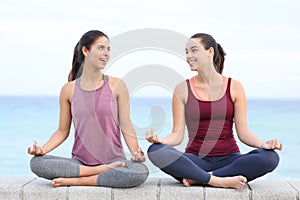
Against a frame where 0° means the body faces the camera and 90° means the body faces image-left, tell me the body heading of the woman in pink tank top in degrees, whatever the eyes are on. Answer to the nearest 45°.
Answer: approximately 0°

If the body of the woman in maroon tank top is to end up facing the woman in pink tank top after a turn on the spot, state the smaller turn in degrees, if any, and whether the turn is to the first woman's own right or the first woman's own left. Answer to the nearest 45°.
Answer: approximately 90° to the first woman's own right

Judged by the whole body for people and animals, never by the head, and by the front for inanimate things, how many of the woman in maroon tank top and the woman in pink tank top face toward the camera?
2

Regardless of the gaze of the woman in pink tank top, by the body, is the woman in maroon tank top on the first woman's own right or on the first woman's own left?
on the first woman's own left
